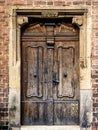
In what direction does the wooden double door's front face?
toward the camera
